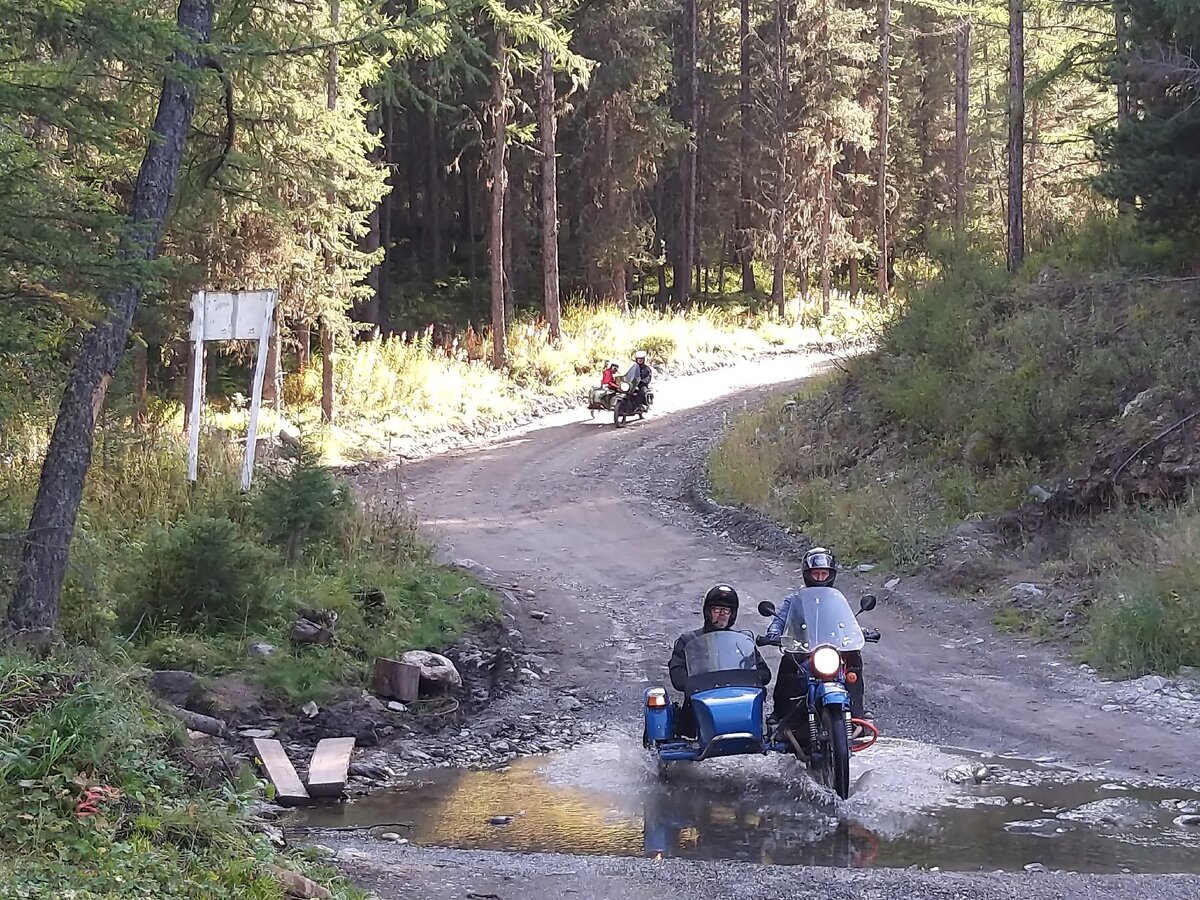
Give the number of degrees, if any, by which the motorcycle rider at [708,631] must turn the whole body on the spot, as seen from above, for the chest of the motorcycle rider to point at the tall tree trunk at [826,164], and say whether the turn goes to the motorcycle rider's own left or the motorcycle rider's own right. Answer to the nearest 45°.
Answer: approximately 180°

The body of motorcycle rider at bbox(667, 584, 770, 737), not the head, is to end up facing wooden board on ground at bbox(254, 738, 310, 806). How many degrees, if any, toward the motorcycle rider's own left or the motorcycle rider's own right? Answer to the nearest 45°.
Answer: approximately 90° to the motorcycle rider's own right

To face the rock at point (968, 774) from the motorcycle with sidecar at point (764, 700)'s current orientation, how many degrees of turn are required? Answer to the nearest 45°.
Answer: approximately 90° to its left

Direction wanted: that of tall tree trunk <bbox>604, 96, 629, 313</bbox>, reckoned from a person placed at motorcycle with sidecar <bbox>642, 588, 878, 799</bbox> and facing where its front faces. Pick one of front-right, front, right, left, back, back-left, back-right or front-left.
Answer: back

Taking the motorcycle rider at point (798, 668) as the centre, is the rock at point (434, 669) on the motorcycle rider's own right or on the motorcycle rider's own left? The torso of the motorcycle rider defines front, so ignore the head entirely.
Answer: on the motorcycle rider's own right

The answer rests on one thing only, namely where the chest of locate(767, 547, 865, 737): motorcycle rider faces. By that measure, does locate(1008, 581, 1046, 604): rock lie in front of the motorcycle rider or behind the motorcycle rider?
behind

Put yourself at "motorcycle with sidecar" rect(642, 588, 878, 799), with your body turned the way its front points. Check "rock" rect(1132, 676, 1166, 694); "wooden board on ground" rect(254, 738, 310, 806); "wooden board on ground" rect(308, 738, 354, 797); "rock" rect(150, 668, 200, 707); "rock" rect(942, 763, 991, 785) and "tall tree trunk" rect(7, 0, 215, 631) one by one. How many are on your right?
4

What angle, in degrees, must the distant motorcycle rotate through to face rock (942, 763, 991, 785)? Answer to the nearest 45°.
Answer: approximately 45° to its left

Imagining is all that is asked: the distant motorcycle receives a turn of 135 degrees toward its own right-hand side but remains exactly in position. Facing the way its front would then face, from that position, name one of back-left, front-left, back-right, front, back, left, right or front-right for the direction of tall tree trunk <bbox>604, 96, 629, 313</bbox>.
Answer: front

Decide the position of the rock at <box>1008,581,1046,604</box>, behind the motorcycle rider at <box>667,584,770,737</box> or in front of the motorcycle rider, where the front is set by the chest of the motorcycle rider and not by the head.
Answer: behind
